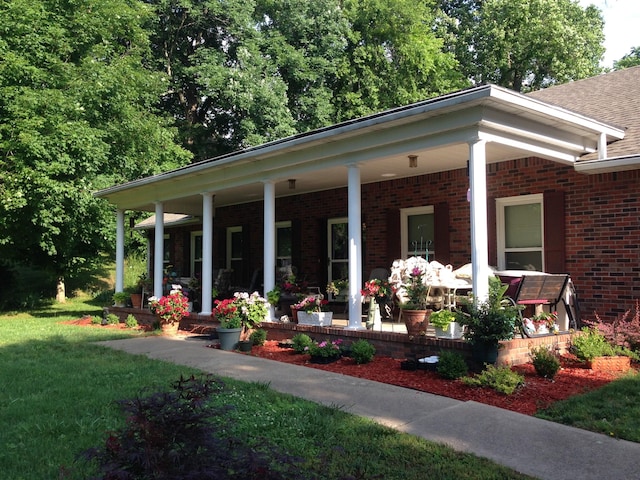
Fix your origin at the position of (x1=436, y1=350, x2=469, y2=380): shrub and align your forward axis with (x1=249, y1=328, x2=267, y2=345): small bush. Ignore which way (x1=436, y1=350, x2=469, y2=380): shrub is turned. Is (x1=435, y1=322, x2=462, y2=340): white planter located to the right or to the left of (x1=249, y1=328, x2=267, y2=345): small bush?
right

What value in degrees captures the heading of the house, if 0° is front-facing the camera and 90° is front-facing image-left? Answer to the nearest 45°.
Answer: approximately 45°

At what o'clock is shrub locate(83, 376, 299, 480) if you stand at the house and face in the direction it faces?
The shrub is roughly at 11 o'clock from the house.

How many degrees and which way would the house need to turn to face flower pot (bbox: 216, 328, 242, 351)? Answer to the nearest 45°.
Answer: approximately 45° to its right

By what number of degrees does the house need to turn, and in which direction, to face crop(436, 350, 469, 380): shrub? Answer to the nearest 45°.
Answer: approximately 45° to its left
